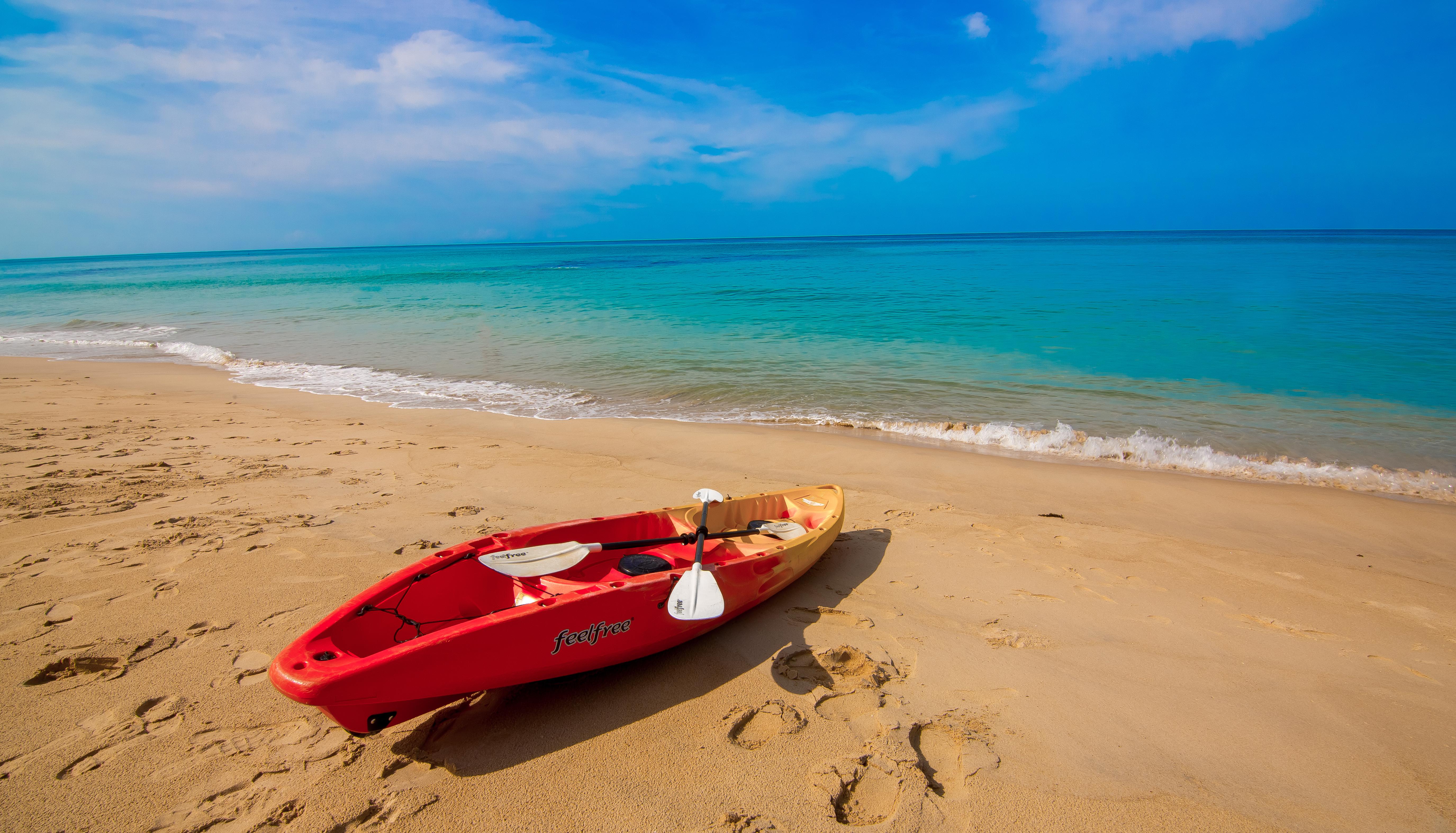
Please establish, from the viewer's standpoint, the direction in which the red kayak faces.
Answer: facing away from the viewer and to the right of the viewer
